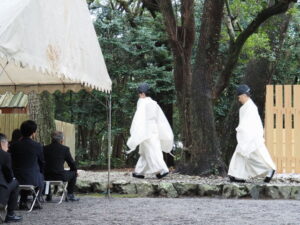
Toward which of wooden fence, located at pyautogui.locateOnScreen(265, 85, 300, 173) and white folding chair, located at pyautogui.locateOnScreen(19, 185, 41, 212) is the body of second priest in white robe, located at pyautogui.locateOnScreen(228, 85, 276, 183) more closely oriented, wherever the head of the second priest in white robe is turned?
the white folding chair

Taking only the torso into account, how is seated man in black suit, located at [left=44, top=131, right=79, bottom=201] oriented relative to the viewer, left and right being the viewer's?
facing away from the viewer and to the right of the viewer

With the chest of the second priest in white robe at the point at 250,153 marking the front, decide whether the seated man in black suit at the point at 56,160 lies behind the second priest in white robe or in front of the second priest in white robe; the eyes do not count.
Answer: in front

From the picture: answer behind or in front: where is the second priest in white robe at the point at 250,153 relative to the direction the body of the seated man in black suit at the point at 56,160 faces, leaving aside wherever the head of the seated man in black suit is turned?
in front

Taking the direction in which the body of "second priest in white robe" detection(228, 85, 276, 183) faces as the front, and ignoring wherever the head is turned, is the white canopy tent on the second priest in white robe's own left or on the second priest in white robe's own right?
on the second priest in white robe's own left

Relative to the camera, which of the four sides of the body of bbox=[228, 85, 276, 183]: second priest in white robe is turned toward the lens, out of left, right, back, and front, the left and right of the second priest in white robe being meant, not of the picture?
left

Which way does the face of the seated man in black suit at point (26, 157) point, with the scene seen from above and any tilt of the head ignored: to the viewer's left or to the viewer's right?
to the viewer's right

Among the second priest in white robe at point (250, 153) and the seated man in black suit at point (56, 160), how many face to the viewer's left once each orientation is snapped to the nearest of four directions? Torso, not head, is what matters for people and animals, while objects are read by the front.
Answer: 1
